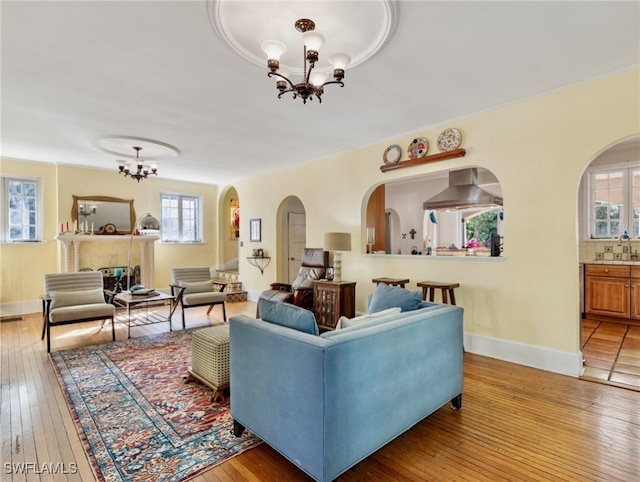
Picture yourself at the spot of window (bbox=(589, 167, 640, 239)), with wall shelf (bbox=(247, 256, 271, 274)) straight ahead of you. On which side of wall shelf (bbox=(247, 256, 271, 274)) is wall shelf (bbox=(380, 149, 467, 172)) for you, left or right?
left

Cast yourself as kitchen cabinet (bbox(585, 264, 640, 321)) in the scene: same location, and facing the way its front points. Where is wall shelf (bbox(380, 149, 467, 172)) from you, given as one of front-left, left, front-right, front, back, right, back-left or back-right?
front-right

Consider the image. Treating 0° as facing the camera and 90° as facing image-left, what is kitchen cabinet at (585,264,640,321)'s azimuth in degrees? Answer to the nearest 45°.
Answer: approximately 0°

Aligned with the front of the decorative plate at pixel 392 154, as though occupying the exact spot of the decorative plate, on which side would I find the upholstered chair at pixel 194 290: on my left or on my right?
on my right

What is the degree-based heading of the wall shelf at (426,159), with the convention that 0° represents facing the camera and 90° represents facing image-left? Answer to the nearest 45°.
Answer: approximately 45°

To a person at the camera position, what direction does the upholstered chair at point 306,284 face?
facing the viewer and to the left of the viewer

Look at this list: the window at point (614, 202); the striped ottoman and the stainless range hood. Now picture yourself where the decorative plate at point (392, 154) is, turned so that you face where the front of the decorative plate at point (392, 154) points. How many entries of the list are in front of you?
1

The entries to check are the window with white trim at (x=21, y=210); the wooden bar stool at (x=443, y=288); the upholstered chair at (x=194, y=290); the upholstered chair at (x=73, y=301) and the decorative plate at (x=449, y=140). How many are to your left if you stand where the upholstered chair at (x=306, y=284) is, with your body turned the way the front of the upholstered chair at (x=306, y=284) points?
2

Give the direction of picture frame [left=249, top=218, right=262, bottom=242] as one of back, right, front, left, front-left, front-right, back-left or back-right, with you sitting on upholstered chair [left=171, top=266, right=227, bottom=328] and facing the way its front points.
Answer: left

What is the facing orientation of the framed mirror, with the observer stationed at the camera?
facing the viewer

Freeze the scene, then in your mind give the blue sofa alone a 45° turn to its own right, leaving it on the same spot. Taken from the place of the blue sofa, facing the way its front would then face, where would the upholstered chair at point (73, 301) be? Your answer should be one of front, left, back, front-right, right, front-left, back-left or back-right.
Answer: front-left

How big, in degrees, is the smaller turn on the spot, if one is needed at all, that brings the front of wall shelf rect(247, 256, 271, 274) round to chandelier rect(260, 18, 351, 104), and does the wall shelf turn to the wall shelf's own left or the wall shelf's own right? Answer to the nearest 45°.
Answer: approximately 45° to the wall shelf's own left

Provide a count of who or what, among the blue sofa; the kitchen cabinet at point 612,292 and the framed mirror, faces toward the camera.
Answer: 2
